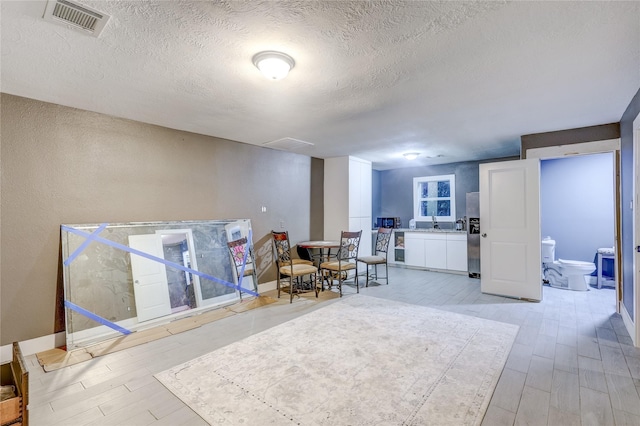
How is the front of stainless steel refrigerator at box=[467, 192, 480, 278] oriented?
toward the camera

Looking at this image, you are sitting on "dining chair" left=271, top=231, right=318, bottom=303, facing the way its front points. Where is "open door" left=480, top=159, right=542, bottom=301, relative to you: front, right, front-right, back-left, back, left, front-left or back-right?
front-right

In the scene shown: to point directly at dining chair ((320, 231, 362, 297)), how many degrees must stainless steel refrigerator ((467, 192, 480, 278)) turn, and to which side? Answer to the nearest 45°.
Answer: approximately 45° to its right

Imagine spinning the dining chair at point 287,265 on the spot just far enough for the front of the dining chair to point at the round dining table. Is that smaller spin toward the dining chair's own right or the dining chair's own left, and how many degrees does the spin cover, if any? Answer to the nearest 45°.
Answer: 0° — it already faces it

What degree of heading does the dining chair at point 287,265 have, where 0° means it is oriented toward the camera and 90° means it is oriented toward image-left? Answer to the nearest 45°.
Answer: approximately 225°

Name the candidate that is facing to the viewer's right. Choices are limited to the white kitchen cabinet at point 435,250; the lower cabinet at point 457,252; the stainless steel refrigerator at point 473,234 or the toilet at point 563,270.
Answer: the toilet

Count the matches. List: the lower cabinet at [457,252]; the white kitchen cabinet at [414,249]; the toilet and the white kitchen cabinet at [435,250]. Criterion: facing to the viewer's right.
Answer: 1

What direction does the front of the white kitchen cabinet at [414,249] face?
toward the camera

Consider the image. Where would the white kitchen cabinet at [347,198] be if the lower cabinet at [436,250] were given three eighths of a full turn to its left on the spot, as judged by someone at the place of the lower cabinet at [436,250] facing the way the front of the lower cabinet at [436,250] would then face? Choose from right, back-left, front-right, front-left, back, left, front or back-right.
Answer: back

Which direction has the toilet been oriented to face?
to the viewer's right
